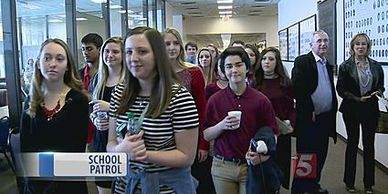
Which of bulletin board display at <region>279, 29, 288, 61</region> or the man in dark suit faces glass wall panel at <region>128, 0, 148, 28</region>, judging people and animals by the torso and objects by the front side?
the bulletin board display

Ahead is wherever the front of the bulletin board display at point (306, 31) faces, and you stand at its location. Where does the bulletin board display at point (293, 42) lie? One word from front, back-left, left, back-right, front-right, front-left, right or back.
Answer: back-right

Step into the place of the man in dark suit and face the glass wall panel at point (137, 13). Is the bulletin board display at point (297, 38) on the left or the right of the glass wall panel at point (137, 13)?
right

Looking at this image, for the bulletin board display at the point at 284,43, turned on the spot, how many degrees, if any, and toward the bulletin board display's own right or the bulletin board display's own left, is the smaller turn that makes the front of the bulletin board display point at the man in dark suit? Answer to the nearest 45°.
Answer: approximately 45° to the bulletin board display's own left

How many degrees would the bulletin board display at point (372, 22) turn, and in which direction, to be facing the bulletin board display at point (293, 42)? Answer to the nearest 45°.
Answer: approximately 135° to its right

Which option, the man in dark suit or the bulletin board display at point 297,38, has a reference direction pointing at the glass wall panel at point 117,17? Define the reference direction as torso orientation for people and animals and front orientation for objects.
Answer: the bulletin board display

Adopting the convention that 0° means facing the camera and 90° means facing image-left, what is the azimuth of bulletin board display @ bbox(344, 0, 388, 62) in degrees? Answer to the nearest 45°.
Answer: approximately 45°

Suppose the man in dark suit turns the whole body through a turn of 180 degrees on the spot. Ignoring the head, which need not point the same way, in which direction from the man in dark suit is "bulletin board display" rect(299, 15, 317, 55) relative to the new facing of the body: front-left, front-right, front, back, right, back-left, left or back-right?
front-right

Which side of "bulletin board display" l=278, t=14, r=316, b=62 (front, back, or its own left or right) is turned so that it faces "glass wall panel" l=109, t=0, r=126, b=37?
front

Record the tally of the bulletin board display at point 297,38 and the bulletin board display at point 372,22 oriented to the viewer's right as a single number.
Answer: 0

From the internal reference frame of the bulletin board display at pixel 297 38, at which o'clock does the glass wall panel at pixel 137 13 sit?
The glass wall panel is roughly at 1 o'clock from the bulletin board display.

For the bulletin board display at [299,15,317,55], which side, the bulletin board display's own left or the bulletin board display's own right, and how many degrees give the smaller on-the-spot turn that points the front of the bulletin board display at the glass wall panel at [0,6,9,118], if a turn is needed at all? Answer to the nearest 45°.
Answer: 0° — it already faces it

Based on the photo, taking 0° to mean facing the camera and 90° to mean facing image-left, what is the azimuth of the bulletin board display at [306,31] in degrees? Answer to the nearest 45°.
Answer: approximately 45°

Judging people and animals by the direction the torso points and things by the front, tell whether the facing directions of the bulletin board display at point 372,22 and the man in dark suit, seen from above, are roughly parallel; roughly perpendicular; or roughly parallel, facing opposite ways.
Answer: roughly perpendicular

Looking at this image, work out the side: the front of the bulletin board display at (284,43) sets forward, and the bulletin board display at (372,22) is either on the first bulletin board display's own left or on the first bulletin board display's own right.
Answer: on the first bulletin board display's own left

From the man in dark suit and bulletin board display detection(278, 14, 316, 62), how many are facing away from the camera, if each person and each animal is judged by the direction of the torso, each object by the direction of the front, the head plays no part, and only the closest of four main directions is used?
0
